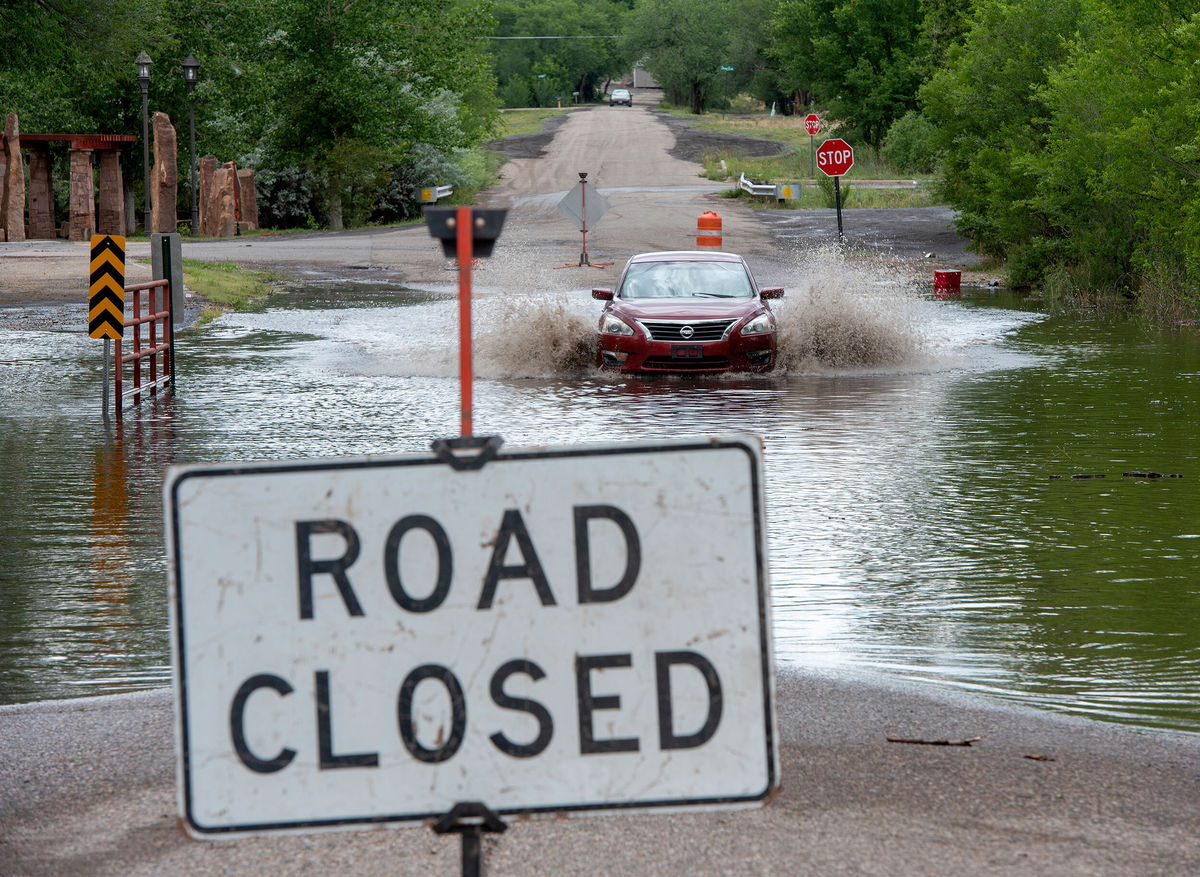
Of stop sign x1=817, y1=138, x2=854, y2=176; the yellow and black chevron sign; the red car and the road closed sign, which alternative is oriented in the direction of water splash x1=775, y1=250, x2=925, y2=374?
the stop sign

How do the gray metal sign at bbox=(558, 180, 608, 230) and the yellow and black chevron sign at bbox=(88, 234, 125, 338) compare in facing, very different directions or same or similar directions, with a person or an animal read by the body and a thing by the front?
very different directions

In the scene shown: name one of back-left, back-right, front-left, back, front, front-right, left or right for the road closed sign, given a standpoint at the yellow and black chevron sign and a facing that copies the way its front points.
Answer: front

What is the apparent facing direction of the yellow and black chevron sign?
toward the camera

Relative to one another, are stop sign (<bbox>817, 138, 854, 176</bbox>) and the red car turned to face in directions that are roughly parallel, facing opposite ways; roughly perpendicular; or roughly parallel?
roughly parallel

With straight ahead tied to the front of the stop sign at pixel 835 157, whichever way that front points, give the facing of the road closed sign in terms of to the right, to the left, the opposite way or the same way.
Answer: the same way

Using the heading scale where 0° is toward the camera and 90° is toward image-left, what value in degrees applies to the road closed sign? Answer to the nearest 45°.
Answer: approximately 0°

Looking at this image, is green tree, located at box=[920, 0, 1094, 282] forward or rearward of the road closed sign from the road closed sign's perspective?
rearward

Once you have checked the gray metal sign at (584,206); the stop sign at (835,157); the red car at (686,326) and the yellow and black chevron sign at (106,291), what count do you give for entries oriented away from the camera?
1

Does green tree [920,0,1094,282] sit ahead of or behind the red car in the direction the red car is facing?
behind

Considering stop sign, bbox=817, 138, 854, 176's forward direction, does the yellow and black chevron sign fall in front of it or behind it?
in front

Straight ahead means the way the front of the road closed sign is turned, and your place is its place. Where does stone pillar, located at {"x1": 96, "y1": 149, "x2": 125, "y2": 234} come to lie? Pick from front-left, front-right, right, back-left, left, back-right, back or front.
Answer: back

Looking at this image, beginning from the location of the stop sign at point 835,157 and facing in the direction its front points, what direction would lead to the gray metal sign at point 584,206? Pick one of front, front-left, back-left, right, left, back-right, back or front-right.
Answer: front-right

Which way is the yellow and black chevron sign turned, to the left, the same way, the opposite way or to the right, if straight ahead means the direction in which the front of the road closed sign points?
the same way

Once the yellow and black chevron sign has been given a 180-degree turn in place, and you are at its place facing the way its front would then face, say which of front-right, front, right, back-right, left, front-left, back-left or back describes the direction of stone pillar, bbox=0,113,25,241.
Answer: front

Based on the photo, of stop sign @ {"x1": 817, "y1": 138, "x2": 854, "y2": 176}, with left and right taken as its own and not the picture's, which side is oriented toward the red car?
front

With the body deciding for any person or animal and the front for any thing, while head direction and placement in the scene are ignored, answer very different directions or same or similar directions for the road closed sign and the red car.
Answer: same or similar directions
